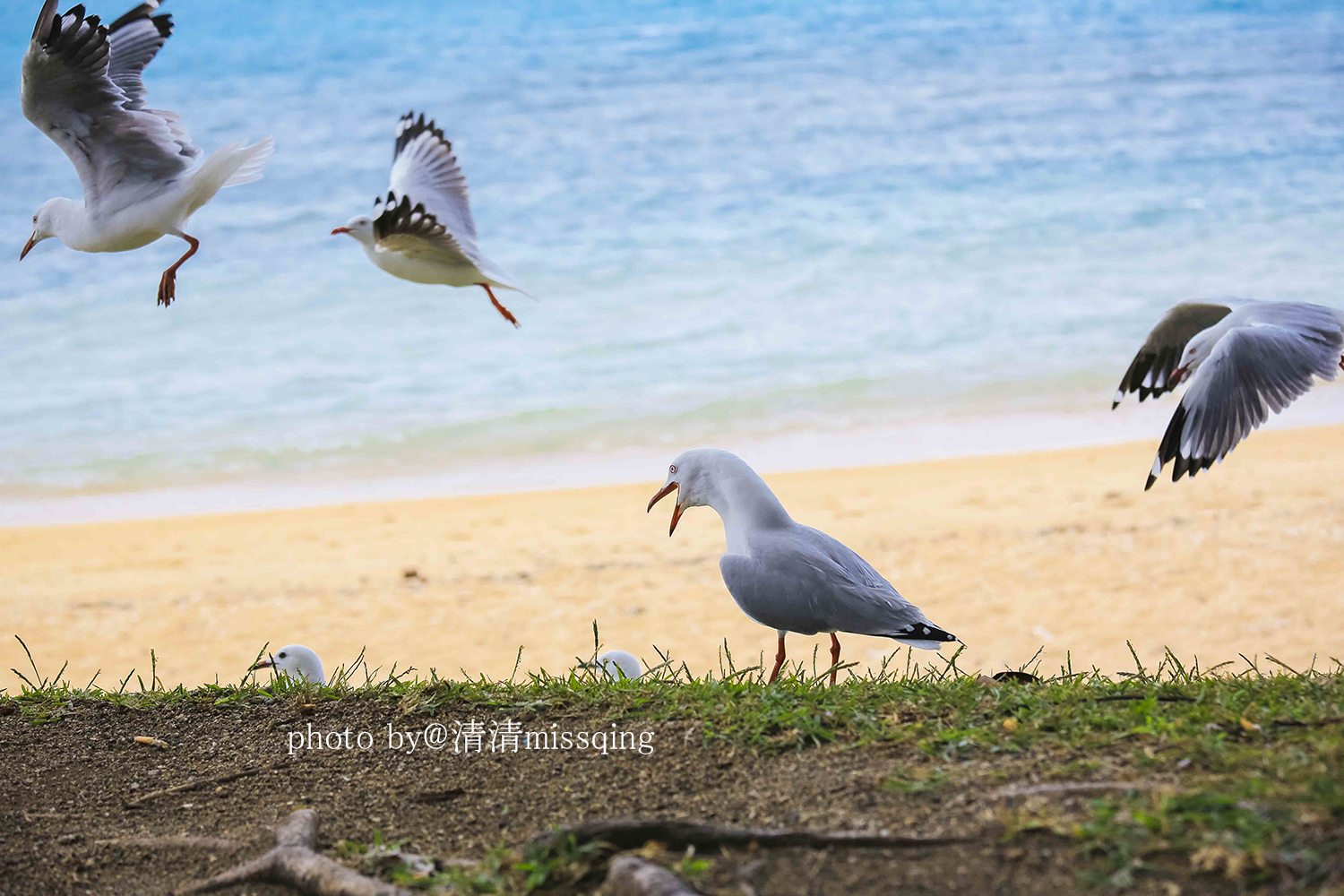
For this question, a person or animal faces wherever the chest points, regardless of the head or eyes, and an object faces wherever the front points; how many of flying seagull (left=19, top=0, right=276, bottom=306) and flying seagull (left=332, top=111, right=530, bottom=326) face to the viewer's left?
2

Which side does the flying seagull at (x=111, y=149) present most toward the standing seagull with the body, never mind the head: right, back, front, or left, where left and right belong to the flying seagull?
back

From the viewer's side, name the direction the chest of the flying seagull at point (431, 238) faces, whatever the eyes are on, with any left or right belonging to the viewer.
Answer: facing to the left of the viewer

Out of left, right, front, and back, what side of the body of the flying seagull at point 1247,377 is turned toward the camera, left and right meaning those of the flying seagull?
left

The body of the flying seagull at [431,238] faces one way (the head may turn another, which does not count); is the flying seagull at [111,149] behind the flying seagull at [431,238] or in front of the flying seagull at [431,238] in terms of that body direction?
in front

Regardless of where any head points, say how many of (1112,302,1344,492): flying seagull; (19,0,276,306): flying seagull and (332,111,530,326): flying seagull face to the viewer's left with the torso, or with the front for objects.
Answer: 3

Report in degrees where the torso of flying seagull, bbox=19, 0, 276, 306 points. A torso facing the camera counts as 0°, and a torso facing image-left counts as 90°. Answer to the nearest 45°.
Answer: approximately 90°

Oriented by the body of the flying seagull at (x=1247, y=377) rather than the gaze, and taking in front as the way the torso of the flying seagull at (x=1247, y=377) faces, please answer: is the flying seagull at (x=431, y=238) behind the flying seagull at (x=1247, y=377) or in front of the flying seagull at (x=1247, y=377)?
in front

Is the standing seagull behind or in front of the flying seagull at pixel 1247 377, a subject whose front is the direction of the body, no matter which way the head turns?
in front

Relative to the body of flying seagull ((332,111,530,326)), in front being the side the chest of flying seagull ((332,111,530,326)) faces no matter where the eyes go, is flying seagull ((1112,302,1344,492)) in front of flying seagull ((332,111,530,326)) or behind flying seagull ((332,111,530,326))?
behind
